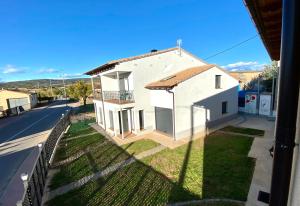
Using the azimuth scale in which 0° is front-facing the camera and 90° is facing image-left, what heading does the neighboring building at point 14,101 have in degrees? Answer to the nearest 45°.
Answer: approximately 315°

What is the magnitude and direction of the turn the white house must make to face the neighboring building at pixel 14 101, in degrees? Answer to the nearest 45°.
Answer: approximately 90° to its right

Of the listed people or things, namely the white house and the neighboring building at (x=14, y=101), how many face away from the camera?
0

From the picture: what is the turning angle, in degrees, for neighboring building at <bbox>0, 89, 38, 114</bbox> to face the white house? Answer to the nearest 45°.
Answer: approximately 45° to its right
